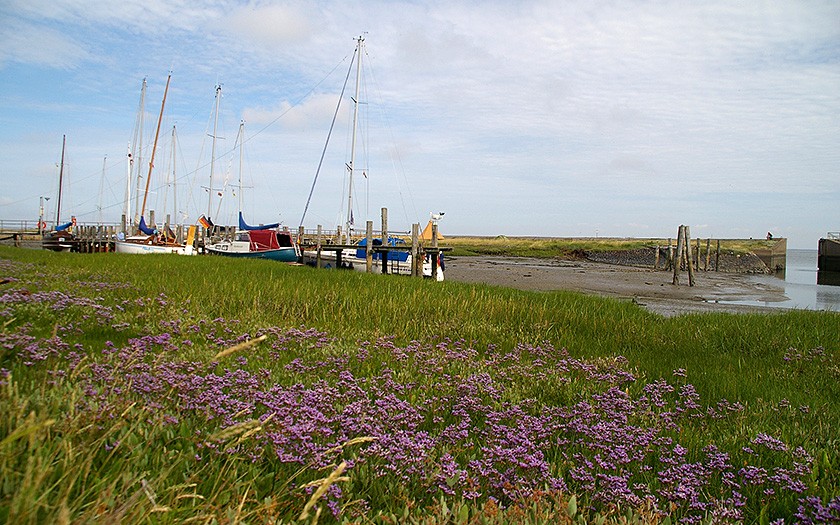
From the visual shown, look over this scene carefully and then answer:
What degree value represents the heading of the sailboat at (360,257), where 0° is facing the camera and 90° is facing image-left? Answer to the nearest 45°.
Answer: approximately 90°

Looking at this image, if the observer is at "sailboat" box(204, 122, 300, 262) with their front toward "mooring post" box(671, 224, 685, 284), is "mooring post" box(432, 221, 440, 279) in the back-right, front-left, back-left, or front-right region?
front-right

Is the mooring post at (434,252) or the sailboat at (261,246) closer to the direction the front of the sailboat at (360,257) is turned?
the sailboat

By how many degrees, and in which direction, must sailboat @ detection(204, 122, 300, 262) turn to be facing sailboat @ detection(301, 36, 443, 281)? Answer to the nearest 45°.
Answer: approximately 135° to its left

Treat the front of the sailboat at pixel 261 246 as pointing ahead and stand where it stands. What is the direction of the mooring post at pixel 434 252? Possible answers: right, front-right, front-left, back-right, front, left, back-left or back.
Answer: back-left

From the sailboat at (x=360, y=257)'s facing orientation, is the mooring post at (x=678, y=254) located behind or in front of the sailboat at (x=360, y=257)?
behind

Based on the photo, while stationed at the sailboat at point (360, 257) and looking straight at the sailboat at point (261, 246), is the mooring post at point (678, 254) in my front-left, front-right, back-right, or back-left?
back-right

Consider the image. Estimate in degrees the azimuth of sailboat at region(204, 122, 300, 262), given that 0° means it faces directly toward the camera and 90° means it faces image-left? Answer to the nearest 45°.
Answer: approximately 90°

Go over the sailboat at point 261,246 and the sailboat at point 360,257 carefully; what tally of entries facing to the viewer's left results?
2

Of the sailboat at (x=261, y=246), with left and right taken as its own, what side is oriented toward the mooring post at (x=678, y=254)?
back

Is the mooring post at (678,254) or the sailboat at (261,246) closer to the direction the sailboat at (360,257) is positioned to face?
the sailboat
